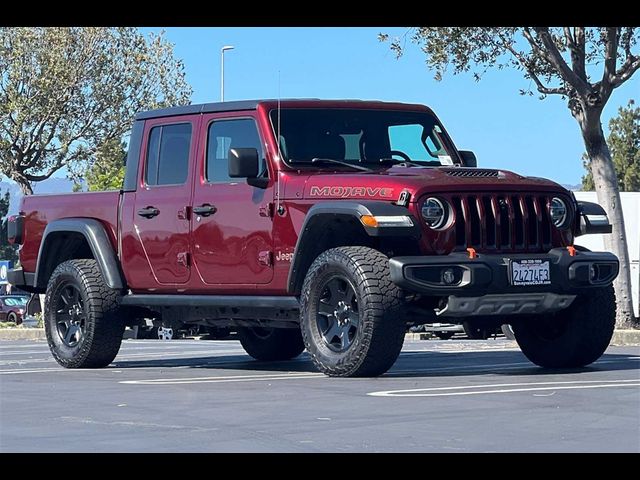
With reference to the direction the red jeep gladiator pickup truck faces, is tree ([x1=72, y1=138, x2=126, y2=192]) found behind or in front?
behind

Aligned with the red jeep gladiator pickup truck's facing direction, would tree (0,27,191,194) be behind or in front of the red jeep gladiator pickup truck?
behind

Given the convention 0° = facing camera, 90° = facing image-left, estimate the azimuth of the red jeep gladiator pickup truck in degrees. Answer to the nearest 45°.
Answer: approximately 315°
